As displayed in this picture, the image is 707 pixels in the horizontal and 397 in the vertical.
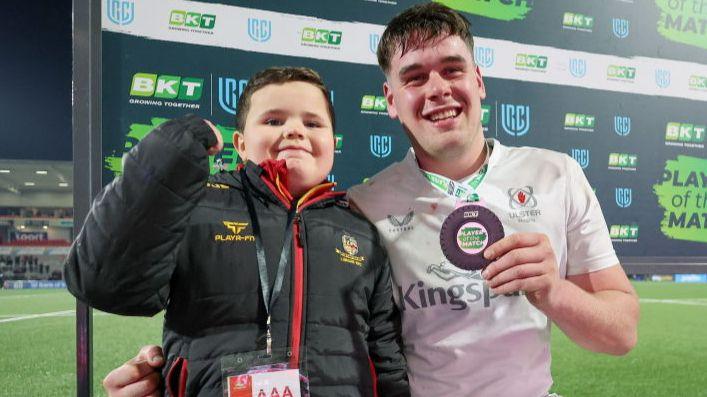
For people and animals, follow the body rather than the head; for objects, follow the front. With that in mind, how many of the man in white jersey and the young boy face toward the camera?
2

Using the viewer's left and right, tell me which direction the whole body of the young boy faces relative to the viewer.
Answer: facing the viewer

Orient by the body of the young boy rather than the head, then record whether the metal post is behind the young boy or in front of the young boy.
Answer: behind
